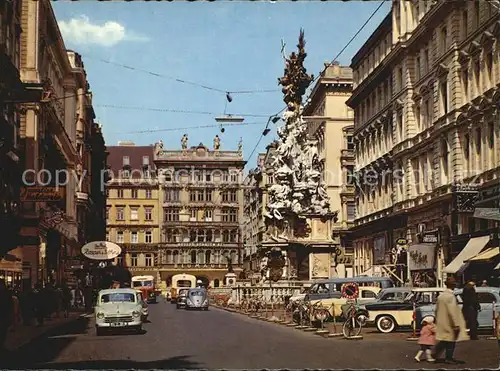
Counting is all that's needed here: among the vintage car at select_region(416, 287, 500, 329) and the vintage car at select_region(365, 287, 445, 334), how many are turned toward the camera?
0

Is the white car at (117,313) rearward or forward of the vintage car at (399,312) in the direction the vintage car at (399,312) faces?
forward

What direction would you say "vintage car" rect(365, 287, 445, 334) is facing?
to the viewer's left

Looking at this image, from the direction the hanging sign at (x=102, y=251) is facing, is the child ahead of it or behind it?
ahead

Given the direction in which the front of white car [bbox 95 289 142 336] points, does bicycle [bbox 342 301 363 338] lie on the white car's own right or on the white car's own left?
on the white car's own left

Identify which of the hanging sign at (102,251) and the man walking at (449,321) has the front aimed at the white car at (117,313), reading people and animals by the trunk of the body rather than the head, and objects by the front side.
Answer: the hanging sign

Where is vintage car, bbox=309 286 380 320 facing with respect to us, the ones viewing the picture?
facing the viewer and to the left of the viewer

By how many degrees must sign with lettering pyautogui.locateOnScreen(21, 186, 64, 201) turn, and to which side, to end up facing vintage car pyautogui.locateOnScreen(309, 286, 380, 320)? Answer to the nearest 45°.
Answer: approximately 90° to its left

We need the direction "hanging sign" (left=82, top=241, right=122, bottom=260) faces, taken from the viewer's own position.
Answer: facing the viewer

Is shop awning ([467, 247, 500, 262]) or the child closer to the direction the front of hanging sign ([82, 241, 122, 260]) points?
the child

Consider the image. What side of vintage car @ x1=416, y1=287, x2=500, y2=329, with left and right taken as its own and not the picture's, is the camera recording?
left

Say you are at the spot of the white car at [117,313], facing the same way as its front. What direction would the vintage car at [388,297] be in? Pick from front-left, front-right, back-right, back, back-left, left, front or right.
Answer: left
